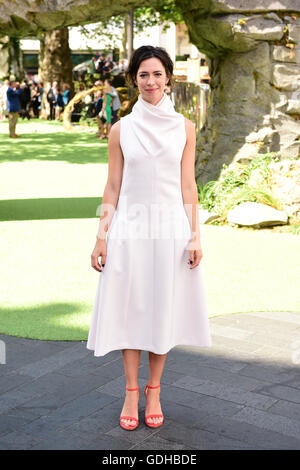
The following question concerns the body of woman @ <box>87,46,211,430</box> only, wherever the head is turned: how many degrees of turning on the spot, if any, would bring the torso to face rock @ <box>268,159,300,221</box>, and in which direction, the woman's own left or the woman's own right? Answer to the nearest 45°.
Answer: approximately 180°

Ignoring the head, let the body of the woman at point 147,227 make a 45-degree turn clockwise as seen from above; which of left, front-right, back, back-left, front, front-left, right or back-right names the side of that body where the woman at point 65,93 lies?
back-right

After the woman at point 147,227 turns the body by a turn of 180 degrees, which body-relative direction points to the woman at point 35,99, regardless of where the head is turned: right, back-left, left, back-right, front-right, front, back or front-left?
front

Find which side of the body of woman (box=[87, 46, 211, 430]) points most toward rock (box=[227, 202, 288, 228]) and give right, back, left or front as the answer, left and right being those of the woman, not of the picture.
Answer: back

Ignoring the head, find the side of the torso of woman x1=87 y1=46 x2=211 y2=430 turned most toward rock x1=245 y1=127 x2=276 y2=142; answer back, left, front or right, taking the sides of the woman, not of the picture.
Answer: back

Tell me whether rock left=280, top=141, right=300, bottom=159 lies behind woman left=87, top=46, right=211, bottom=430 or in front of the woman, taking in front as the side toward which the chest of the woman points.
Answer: behind

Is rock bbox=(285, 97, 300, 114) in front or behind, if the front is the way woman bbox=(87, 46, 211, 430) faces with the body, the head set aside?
behind

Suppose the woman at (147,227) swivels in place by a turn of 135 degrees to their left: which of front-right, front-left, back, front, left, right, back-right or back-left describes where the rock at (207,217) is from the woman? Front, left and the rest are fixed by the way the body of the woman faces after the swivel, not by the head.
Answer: front-left

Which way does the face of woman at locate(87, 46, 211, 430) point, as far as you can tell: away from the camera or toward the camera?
toward the camera

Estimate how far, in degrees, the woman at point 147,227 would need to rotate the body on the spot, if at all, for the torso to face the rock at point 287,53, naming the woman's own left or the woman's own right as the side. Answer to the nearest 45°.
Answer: approximately 180°

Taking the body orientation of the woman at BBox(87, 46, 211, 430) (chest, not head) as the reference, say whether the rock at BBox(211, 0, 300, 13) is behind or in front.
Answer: behind

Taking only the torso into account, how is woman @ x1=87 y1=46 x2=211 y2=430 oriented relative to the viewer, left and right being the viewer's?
facing the viewer

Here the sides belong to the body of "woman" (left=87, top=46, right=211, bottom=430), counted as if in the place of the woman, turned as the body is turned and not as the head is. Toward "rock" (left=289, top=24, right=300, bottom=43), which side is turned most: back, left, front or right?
back
